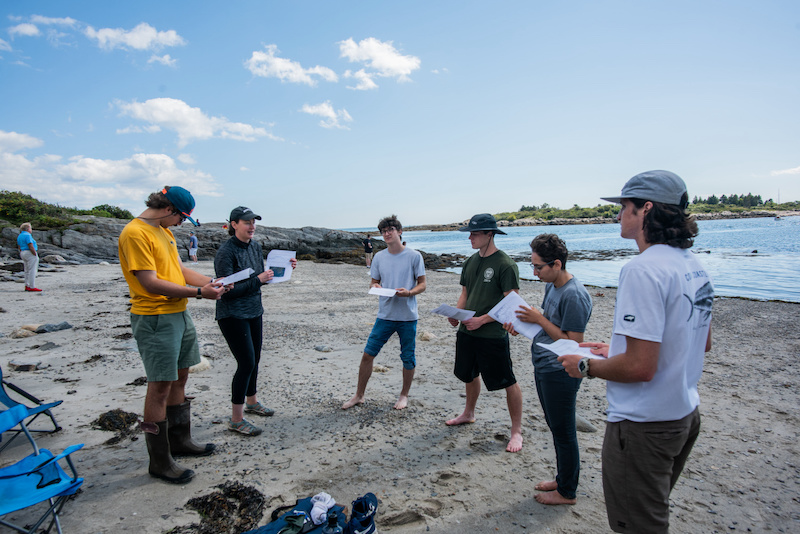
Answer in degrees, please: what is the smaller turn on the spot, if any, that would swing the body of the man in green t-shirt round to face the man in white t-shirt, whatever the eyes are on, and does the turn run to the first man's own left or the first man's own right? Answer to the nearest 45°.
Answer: approximately 45° to the first man's own left

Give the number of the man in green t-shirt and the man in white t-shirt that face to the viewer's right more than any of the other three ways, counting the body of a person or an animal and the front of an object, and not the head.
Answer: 0

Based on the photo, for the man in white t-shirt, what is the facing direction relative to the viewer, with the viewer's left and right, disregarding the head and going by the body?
facing away from the viewer and to the left of the viewer

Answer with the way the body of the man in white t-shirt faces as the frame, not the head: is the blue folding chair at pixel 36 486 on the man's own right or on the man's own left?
on the man's own left

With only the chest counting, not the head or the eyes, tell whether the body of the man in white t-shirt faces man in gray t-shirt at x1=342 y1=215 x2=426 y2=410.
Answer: yes

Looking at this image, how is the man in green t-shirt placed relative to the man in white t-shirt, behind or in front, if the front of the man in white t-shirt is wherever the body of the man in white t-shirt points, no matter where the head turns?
in front

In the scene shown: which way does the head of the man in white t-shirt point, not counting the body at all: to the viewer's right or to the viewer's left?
to the viewer's left

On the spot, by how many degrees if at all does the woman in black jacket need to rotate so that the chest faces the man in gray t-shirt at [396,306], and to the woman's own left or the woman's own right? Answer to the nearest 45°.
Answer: approximately 45° to the woman's own left

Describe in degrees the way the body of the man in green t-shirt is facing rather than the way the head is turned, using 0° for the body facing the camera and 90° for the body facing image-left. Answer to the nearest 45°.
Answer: approximately 45°

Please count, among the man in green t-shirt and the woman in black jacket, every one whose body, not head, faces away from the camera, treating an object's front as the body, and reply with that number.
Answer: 0

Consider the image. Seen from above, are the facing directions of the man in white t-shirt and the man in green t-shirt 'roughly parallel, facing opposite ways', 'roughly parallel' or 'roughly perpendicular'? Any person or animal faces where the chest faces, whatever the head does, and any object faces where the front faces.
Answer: roughly perpendicular

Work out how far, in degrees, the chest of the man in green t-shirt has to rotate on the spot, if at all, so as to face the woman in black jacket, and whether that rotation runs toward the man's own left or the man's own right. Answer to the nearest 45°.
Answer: approximately 45° to the man's own right

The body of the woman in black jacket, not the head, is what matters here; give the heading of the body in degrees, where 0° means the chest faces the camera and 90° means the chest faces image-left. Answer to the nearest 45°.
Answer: approximately 315°

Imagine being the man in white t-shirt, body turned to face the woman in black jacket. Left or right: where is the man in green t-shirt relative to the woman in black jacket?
right

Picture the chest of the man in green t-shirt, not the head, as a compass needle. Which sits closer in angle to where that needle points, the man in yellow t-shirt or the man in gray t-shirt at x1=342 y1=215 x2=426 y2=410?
the man in yellow t-shirt

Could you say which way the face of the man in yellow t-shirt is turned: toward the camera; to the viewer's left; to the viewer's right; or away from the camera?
to the viewer's right

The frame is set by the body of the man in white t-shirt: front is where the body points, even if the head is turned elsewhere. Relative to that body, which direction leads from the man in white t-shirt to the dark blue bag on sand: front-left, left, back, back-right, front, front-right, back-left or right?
front-left
